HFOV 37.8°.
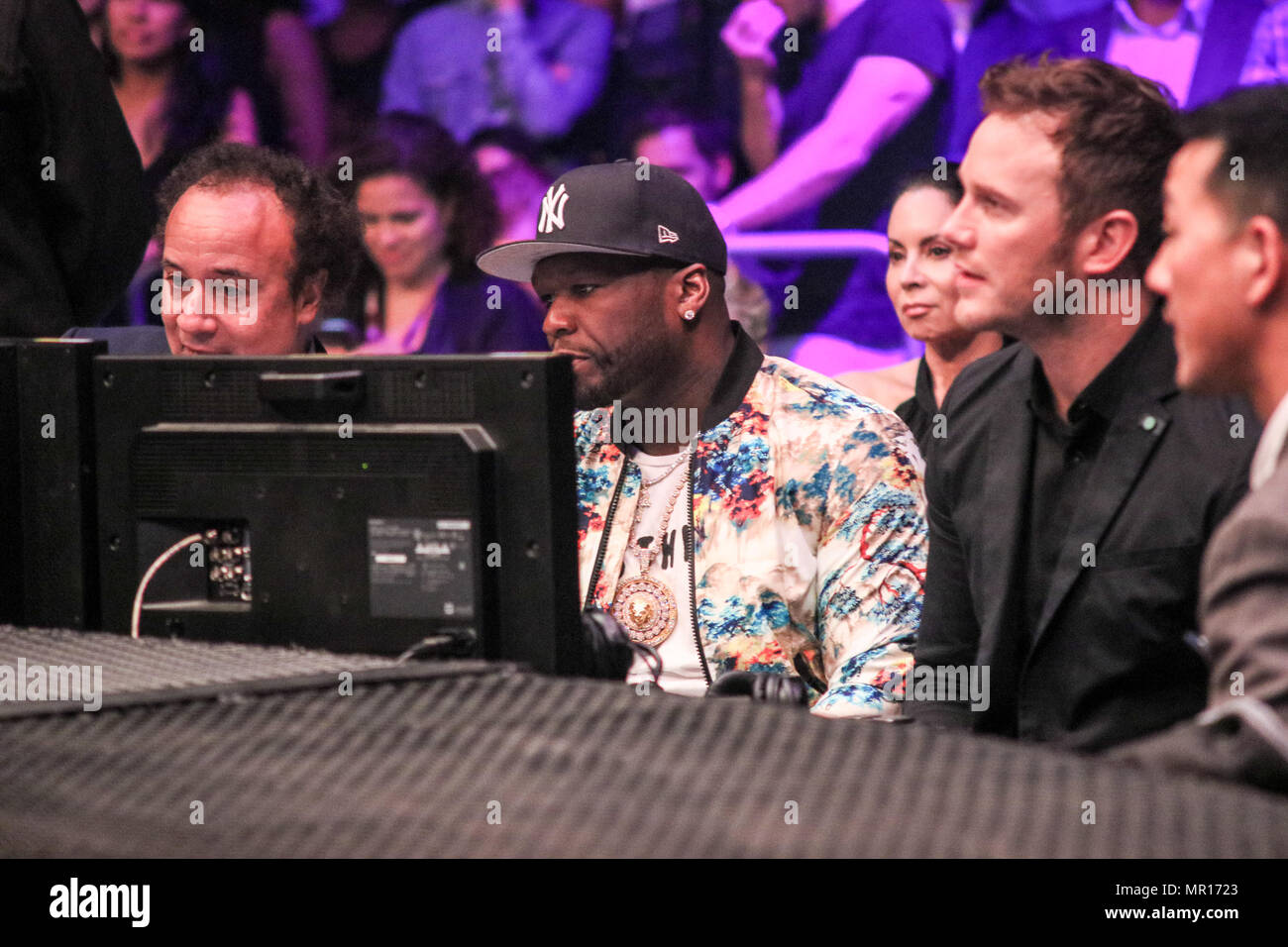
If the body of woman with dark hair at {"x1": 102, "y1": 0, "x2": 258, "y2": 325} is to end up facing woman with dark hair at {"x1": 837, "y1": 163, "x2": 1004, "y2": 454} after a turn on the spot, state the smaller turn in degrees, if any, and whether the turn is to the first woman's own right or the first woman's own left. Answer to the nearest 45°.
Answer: approximately 45° to the first woman's own left

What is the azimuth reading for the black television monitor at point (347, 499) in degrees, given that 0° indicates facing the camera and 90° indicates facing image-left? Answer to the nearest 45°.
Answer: approximately 225°

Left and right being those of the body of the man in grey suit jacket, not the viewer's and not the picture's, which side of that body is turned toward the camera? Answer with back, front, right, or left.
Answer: left

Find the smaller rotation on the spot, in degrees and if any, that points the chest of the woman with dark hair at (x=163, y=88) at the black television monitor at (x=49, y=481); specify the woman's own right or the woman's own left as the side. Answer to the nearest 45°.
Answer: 0° — they already face it

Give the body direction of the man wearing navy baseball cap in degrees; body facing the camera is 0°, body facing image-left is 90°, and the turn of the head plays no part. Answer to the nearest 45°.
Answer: approximately 45°

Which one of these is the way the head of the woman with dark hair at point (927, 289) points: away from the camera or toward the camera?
toward the camera

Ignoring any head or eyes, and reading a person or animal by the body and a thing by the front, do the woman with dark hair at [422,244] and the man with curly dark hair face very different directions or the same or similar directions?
same or similar directions

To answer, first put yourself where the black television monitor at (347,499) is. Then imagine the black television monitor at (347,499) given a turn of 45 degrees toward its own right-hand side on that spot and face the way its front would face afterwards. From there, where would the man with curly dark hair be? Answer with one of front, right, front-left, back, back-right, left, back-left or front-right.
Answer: left

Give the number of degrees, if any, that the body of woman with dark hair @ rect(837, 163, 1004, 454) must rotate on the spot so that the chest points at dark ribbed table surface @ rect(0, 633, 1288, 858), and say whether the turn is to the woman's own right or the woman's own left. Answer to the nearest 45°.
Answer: approximately 45° to the woman's own left

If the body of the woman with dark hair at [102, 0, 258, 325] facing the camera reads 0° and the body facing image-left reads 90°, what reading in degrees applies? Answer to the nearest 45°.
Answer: approximately 0°

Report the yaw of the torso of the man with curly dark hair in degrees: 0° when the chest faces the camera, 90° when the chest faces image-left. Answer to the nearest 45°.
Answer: approximately 45°

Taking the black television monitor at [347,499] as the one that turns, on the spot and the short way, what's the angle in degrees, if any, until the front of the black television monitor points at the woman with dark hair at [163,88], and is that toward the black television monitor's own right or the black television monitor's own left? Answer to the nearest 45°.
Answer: approximately 45° to the black television monitor's own left

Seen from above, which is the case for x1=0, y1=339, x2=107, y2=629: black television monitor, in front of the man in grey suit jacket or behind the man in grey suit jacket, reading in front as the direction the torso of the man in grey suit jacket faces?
in front

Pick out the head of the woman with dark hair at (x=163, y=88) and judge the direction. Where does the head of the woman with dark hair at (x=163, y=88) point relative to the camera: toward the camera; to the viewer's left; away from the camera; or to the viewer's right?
toward the camera

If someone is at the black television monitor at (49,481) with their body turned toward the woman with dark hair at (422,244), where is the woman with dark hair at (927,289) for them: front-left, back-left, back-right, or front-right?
front-right

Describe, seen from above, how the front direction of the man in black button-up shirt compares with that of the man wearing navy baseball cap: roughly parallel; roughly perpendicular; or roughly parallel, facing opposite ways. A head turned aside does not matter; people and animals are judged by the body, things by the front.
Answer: roughly parallel
